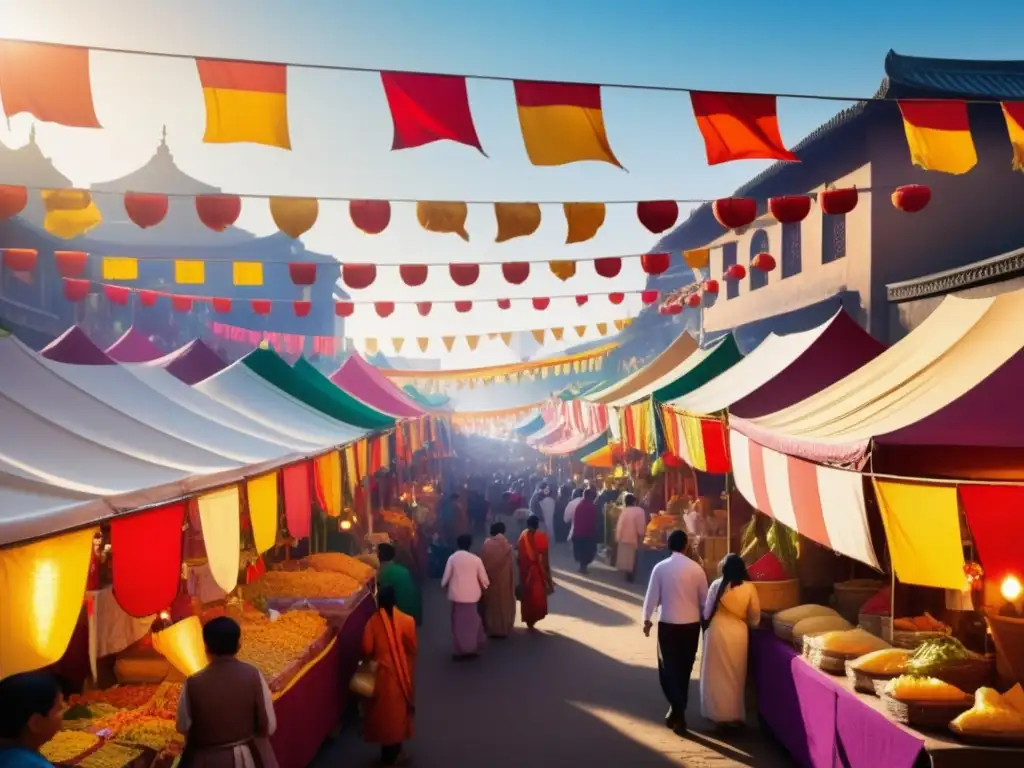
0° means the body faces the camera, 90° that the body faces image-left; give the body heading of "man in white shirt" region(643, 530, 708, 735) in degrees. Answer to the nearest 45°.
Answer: approximately 180°

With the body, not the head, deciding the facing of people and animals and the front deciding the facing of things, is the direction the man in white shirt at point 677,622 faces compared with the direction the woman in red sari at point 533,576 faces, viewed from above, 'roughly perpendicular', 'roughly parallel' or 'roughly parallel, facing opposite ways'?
roughly parallel

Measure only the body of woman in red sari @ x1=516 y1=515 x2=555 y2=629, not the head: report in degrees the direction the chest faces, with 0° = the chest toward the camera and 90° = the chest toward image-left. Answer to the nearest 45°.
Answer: approximately 180°

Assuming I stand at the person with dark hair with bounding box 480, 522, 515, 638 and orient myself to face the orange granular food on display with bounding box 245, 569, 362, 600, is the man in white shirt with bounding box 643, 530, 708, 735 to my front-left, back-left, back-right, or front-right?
front-left

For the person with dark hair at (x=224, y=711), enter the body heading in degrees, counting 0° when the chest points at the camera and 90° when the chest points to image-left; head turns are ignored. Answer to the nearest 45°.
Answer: approximately 180°

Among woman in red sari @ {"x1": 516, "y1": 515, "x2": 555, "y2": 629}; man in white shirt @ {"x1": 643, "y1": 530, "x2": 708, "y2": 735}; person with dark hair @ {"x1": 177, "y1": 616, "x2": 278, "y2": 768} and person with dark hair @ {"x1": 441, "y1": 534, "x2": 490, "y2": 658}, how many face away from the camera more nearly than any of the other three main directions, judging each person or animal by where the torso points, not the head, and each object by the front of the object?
4

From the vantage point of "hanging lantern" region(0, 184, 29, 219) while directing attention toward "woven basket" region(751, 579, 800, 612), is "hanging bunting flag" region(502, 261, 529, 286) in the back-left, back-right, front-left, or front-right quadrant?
front-left

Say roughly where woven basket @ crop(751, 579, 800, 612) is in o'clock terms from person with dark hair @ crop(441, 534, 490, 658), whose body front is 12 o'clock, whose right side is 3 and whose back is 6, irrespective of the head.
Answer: The woven basket is roughly at 4 o'clock from the person with dark hair.

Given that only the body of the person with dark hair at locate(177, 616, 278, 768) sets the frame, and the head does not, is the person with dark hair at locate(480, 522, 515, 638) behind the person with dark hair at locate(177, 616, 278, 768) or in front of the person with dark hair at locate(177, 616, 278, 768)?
in front

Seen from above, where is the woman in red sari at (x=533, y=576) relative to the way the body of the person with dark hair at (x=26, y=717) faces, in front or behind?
in front

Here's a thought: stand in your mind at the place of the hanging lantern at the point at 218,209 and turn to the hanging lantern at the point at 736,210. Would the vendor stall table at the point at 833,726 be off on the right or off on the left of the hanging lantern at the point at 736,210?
right

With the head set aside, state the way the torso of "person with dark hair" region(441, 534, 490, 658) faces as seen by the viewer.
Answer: away from the camera

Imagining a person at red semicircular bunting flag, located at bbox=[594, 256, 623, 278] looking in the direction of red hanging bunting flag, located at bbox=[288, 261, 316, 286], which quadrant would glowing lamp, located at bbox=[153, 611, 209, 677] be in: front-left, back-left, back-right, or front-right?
front-left
